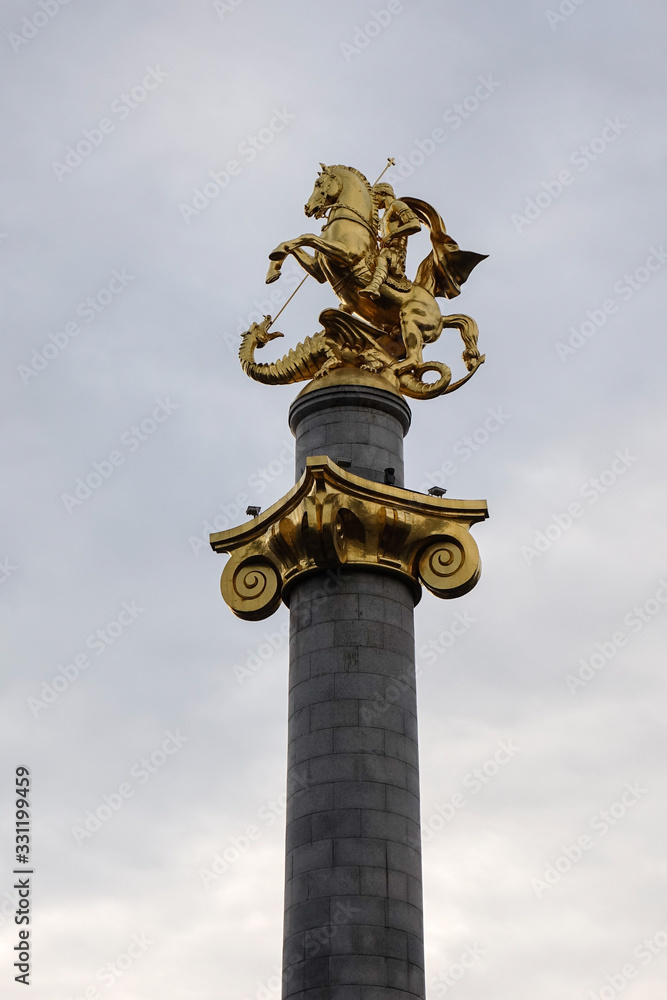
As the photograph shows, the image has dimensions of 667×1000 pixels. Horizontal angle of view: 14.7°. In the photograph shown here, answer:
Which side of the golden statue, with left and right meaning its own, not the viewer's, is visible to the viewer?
left
